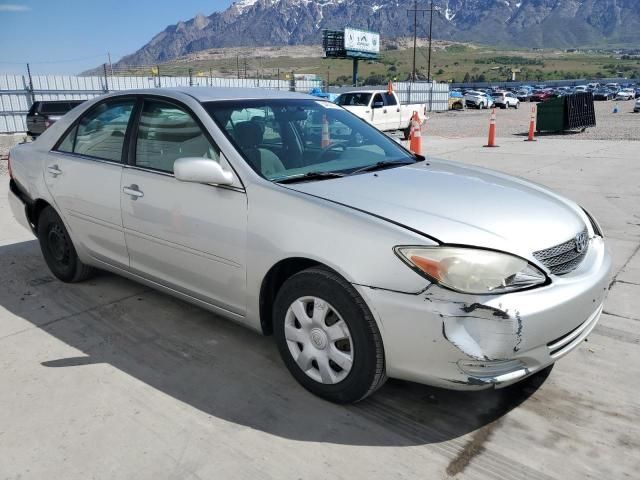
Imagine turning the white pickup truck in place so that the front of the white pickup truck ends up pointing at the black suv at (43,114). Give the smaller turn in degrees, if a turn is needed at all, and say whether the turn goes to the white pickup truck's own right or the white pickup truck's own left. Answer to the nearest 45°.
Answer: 0° — it already faces it

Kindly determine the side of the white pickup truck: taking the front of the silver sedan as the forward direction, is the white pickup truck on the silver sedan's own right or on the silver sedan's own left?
on the silver sedan's own left

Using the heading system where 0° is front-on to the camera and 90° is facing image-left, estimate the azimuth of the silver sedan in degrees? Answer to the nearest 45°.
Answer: approximately 315°

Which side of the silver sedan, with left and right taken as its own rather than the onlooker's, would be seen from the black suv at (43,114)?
back

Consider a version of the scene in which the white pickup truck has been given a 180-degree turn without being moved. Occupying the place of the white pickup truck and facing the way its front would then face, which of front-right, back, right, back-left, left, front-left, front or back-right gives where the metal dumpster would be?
front-right

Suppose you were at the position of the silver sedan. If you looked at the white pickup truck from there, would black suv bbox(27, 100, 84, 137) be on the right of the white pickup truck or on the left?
left

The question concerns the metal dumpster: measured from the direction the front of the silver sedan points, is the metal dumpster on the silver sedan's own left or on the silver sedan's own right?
on the silver sedan's own left
